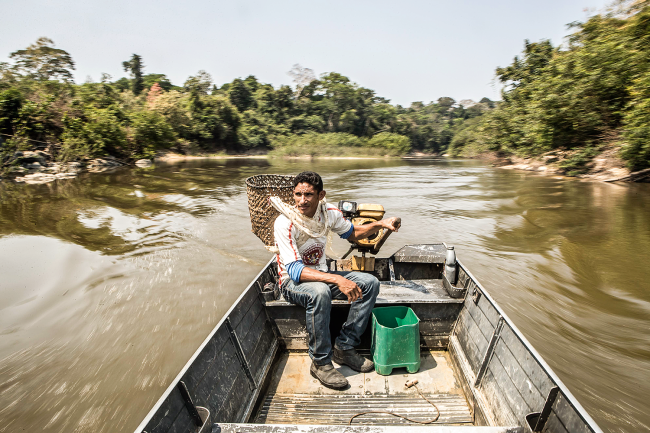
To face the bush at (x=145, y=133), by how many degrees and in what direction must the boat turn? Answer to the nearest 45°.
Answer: approximately 135° to its right

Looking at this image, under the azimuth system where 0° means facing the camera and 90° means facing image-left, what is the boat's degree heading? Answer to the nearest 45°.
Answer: approximately 0°

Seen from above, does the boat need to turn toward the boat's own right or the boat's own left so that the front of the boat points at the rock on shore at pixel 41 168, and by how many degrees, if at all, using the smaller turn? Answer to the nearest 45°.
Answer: approximately 135° to the boat's own right

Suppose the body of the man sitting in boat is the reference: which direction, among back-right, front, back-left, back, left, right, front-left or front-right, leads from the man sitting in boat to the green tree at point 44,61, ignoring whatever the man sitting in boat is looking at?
back

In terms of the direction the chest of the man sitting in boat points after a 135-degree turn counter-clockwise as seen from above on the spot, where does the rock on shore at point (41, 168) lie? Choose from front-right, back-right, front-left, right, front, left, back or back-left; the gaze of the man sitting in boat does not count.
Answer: front-left

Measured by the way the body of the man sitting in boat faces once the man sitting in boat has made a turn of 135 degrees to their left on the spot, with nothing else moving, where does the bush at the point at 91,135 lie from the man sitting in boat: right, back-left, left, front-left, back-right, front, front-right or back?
front-left

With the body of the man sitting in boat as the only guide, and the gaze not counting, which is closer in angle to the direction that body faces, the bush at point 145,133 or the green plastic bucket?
the green plastic bucket

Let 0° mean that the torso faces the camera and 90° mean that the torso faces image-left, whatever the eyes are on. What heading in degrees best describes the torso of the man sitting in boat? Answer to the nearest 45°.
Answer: approximately 315°
